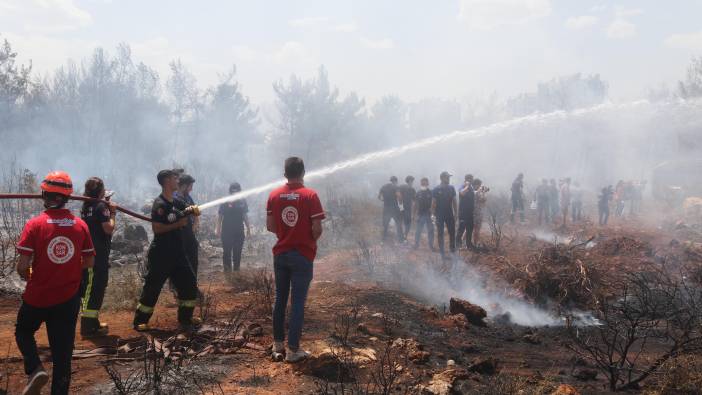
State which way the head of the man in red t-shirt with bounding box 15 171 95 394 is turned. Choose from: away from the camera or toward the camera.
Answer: away from the camera

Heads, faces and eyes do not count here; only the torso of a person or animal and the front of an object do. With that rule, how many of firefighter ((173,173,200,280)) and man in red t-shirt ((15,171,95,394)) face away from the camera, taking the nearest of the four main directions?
1

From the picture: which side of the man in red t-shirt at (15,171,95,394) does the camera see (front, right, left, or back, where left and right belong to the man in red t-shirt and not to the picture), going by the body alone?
back

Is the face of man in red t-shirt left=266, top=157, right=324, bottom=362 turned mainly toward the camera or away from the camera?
away from the camera

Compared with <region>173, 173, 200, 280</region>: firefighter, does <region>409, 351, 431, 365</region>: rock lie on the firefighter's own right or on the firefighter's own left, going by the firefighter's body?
on the firefighter's own right

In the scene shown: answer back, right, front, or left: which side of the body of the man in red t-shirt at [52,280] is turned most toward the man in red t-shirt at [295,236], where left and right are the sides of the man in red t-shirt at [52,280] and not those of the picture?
right

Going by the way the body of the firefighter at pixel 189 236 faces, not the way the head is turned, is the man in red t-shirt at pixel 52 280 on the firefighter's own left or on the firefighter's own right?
on the firefighter's own right

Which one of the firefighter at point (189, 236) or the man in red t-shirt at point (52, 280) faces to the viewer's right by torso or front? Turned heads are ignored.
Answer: the firefighter

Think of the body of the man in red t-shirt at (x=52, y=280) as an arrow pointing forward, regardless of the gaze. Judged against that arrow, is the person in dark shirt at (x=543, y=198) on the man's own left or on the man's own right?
on the man's own right

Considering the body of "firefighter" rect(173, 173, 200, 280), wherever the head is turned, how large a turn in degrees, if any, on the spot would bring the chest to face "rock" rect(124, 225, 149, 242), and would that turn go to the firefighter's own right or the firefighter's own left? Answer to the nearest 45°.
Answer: approximately 90° to the firefighter's own left

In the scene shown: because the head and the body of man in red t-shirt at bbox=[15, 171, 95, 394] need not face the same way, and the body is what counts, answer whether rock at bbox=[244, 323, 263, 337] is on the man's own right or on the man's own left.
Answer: on the man's own right

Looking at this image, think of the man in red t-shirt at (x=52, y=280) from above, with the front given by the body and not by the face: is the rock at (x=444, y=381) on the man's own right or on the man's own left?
on the man's own right

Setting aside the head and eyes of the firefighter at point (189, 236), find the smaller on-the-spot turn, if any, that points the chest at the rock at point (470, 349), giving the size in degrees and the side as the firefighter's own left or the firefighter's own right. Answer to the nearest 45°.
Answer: approximately 45° to the firefighter's own right

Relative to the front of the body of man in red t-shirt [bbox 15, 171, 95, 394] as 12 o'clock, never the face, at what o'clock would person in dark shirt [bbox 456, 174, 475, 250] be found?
The person in dark shirt is roughly at 2 o'clock from the man in red t-shirt.

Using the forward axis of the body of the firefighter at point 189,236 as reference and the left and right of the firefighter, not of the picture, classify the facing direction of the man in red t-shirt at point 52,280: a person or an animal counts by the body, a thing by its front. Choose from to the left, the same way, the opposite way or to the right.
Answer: to the left

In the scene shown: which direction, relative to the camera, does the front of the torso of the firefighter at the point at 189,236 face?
to the viewer's right
